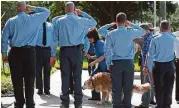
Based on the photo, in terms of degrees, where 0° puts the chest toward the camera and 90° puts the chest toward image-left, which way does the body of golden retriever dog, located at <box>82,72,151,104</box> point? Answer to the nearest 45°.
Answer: approximately 90°
